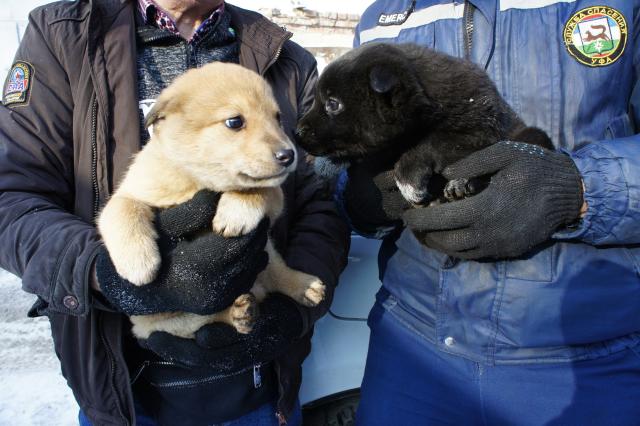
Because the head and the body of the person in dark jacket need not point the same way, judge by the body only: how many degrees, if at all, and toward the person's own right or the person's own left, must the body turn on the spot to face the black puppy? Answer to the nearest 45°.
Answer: approximately 90° to the person's own left

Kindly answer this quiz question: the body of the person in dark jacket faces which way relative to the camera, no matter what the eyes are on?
toward the camera

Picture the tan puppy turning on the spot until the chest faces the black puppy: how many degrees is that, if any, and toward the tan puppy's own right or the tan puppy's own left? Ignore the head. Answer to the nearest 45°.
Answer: approximately 45° to the tan puppy's own left

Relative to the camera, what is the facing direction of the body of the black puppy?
to the viewer's left

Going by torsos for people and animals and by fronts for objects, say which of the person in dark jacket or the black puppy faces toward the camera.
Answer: the person in dark jacket

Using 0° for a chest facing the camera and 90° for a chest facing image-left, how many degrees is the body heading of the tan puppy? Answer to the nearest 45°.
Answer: approximately 315°
